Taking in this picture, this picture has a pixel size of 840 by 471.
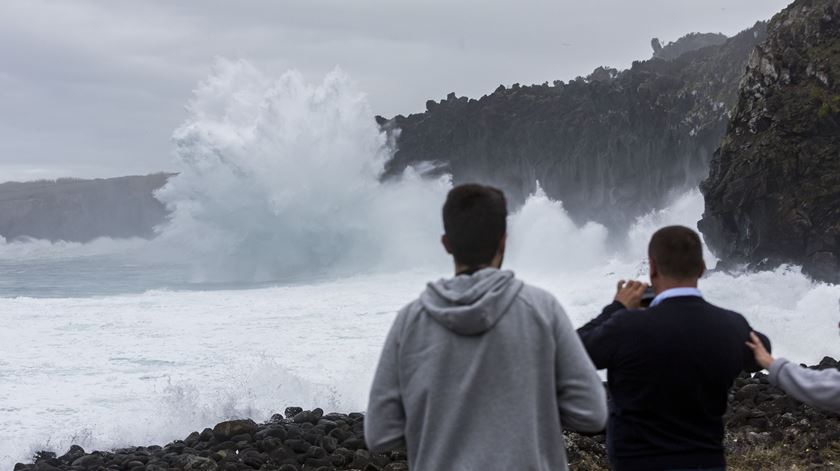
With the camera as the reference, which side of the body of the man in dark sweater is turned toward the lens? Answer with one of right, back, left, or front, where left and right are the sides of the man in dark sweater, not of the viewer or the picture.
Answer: back

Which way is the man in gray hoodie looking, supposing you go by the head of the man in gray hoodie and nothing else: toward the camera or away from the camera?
away from the camera

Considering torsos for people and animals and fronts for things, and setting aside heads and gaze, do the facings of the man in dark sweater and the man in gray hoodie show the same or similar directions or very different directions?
same or similar directions

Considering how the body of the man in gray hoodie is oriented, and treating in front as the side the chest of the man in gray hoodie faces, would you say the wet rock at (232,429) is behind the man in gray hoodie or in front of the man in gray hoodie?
in front

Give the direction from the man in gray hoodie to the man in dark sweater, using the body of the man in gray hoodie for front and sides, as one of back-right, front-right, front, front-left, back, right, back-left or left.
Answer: front-right

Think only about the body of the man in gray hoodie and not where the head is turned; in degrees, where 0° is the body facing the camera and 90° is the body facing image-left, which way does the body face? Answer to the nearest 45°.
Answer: approximately 180°

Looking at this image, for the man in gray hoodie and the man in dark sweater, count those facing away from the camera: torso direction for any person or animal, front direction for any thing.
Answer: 2

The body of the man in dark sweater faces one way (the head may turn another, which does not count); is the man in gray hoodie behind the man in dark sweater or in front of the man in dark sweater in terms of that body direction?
behind
